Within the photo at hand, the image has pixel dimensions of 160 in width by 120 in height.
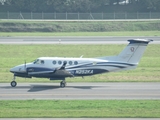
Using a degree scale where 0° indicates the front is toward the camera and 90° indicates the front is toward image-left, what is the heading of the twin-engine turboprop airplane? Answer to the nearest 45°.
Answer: approximately 90°
